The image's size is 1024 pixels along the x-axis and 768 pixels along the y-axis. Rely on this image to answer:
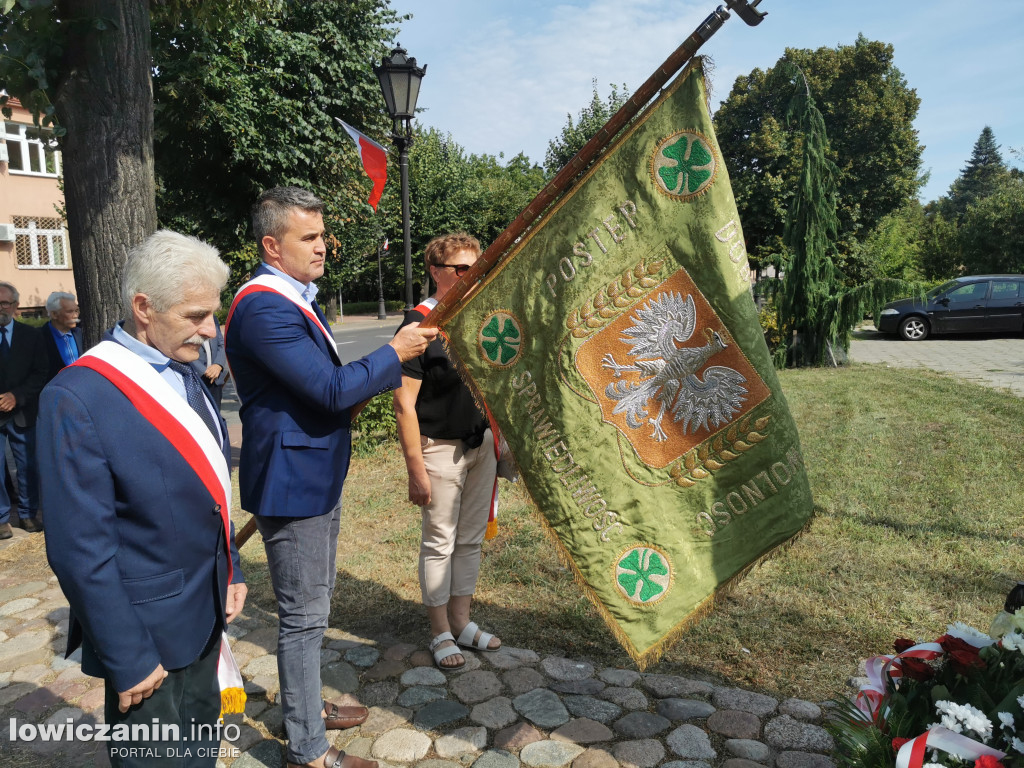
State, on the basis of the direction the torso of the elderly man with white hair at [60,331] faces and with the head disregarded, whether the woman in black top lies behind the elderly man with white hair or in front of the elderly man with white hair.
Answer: in front

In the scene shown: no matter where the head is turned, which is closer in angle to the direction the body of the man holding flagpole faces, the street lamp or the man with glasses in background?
the street lamp

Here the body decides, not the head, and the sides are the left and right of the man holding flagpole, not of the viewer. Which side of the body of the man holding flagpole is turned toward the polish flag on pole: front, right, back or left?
left

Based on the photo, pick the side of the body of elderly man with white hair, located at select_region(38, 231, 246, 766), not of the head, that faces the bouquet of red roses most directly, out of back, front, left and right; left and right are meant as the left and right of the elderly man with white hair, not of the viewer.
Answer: front

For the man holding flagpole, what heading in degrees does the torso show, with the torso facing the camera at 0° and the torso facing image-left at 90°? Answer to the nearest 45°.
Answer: approximately 270°

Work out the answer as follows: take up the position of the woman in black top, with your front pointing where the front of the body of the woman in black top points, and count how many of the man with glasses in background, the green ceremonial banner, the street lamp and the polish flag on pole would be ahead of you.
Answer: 1

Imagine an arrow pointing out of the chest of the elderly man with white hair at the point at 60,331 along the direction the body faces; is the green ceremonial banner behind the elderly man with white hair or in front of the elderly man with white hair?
in front

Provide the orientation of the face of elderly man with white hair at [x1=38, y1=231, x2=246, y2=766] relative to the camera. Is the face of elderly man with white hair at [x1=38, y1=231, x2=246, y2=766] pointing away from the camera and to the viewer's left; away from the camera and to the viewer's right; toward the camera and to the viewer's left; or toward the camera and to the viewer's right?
toward the camera and to the viewer's right

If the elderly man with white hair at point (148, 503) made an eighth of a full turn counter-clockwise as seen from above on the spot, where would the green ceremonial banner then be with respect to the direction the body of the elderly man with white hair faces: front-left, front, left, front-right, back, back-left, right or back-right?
front

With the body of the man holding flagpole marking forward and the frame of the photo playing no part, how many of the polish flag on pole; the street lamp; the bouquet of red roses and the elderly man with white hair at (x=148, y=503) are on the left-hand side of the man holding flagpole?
2

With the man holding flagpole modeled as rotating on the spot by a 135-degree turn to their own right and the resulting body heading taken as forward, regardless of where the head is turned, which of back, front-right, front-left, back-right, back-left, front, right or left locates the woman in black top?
back

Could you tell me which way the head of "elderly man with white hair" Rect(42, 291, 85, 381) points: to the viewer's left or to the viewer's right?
to the viewer's right

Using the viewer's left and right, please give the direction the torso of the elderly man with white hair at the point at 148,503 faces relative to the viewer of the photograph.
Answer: facing the viewer and to the right of the viewer
